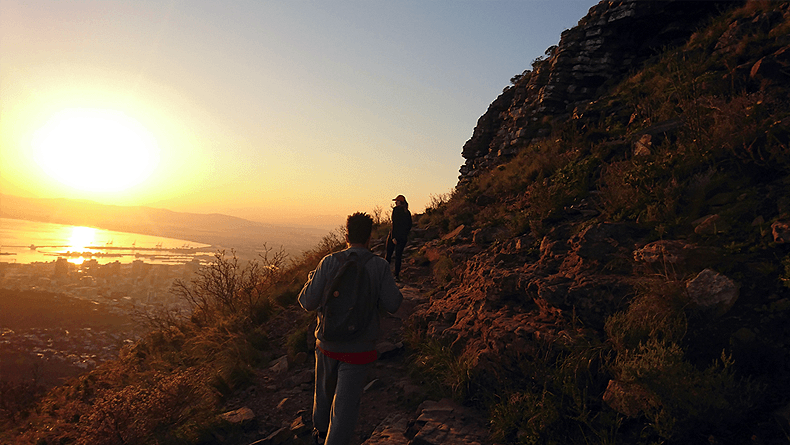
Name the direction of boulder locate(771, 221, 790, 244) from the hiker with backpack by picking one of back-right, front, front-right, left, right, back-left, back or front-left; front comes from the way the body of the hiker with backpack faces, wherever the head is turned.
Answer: right

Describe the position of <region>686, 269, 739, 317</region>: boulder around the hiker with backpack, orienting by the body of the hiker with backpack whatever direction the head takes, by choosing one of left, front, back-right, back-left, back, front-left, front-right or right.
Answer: right

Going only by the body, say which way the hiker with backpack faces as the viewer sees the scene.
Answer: away from the camera

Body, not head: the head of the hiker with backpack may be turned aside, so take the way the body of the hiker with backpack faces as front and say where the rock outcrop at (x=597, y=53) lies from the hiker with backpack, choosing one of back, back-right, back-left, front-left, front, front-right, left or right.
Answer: front-right

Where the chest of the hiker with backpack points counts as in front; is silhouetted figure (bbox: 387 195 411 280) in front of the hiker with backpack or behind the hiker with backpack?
in front

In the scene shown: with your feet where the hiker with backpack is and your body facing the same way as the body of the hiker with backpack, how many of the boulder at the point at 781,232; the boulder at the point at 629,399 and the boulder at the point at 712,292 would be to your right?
3

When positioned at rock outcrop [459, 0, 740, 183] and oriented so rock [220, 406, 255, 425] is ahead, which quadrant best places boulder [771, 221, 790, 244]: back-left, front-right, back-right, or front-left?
front-left

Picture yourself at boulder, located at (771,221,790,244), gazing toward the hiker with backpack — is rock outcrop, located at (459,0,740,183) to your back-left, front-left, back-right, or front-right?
back-right

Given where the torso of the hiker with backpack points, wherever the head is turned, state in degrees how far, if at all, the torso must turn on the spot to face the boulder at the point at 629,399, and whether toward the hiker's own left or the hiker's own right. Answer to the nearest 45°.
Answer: approximately 90° to the hiker's own right

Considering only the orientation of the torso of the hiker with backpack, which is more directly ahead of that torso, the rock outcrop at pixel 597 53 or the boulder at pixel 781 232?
the rock outcrop

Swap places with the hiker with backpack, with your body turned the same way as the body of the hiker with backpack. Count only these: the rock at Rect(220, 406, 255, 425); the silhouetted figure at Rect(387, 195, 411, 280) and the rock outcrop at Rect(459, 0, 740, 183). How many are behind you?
0

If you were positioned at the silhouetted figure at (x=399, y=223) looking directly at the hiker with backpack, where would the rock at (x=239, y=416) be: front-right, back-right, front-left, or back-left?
front-right
